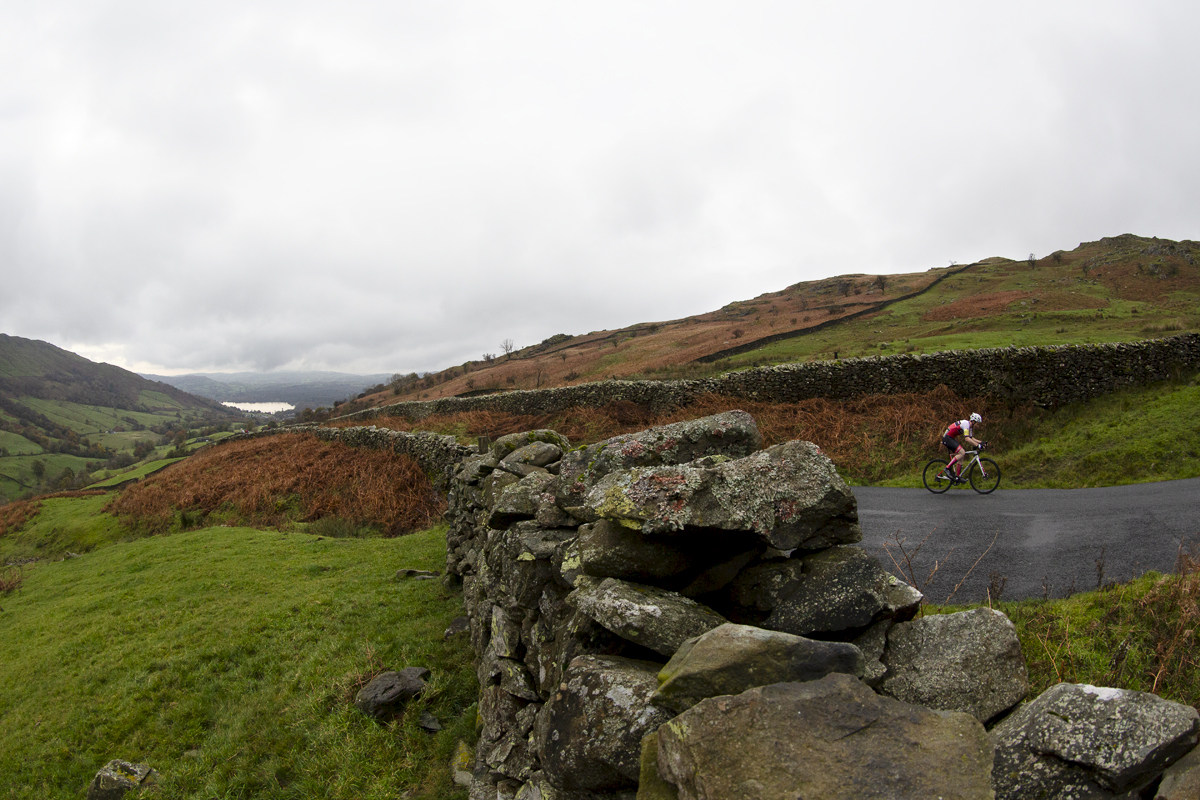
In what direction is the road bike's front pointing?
to the viewer's right

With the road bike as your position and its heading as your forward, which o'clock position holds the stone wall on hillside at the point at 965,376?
The stone wall on hillside is roughly at 9 o'clock from the road bike.

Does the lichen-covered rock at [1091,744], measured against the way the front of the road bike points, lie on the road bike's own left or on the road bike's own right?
on the road bike's own right

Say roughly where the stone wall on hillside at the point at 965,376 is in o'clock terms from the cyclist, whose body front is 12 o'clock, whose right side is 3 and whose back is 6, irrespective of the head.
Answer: The stone wall on hillside is roughly at 9 o'clock from the cyclist.

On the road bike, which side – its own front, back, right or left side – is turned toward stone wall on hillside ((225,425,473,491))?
back

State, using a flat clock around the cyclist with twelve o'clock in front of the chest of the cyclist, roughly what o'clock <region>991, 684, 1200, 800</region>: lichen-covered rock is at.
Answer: The lichen-covered rock is roughly at 3 o'clock from the cyclist.

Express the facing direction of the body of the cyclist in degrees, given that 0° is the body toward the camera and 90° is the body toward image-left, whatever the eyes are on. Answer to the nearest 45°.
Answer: approximately 270°

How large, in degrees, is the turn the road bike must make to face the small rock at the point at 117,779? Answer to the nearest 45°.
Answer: approximately 135° to its right

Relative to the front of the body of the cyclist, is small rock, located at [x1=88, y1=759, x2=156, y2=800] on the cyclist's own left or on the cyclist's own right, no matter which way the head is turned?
on the cyclist's own right

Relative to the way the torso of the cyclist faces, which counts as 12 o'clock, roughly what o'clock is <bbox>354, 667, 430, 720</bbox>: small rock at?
The small rock is roughly at 4 o'clock from the cyclist.

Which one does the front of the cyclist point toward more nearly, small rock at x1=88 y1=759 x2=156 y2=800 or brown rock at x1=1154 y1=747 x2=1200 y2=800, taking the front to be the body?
the brown rock
